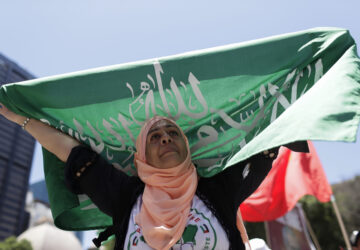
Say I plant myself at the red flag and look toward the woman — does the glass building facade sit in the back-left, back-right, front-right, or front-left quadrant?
back-right

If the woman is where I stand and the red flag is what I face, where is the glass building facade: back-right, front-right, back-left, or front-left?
front-left

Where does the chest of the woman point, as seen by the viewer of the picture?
toward the camera

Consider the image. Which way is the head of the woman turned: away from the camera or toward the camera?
toward the camera

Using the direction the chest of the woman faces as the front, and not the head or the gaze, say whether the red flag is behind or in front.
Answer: behind

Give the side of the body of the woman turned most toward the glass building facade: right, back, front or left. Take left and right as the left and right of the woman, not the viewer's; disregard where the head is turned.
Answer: back
